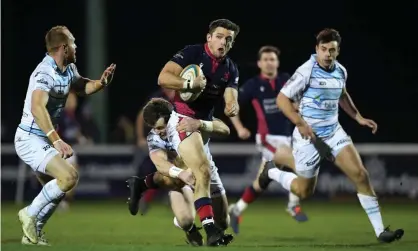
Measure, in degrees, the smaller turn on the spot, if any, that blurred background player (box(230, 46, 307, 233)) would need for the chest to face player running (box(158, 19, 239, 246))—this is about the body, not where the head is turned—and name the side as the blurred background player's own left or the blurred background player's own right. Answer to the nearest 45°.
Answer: approximately 45° to the blurred background player's own right

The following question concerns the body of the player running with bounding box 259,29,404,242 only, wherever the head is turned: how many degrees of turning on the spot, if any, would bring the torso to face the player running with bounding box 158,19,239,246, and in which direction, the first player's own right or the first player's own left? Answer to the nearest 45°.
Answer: approximately 90° to the first player's own right

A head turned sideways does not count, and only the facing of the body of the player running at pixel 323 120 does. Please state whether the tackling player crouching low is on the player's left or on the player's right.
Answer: on the player's right

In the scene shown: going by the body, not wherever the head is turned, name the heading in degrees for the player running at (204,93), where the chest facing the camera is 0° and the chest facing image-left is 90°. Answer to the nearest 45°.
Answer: approximately 315°

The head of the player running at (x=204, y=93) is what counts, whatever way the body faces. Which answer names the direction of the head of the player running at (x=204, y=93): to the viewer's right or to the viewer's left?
to the viewer's right
